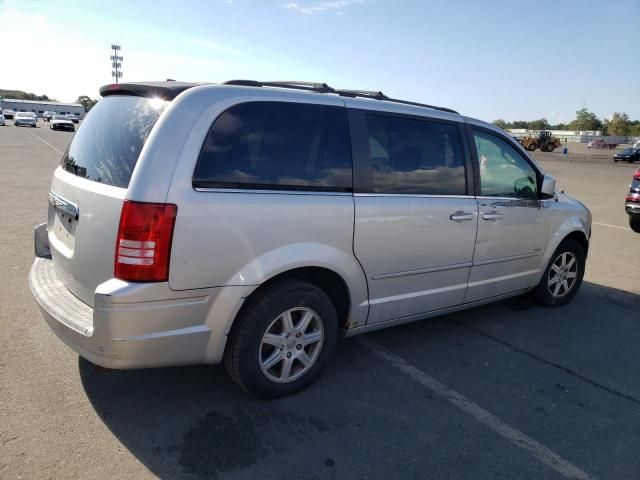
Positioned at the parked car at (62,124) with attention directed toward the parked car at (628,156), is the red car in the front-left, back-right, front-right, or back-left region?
front-right

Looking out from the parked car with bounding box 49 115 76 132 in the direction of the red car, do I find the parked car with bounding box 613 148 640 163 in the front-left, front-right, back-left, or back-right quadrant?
front-left

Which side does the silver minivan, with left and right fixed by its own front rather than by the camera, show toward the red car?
front

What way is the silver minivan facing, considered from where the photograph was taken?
facing away from the viewer and to the right of the viewer

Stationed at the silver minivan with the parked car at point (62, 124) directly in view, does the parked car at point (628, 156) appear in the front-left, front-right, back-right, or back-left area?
front-right

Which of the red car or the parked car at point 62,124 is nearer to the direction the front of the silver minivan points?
the red car

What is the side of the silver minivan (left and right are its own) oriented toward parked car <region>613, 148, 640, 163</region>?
front
